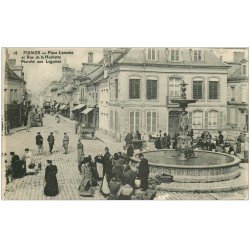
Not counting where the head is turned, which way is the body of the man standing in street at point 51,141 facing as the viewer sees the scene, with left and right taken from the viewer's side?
facing the viewer

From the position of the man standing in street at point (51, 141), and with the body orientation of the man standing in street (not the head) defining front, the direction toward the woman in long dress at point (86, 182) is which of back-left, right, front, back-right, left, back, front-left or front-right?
front-left

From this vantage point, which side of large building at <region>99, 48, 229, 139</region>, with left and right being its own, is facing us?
front

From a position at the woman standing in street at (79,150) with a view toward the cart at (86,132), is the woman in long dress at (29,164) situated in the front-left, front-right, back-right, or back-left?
back-left

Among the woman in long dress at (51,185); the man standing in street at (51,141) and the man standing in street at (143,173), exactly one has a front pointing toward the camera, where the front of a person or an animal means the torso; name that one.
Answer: the man standing in street at (51,141)
